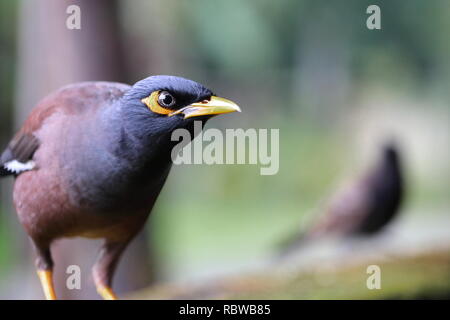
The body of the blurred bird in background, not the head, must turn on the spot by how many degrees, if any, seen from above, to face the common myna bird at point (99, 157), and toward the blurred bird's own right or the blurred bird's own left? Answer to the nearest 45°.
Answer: approximately 90° to the blurred bird's own right

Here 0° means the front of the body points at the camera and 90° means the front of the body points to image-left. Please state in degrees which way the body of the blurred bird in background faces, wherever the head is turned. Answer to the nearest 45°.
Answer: approximately 270°

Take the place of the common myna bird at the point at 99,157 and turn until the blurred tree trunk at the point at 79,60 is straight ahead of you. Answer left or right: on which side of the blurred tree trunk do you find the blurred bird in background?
right

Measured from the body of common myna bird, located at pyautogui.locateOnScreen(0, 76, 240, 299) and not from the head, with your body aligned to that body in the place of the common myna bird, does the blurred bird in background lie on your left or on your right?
on your left

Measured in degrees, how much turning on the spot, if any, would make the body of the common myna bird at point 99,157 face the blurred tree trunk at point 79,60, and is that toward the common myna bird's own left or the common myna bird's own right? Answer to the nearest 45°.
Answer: approximately 135° to the common myna bird's own left

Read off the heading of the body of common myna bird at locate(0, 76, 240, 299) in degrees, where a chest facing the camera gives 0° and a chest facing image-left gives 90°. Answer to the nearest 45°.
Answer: approximately 315°
